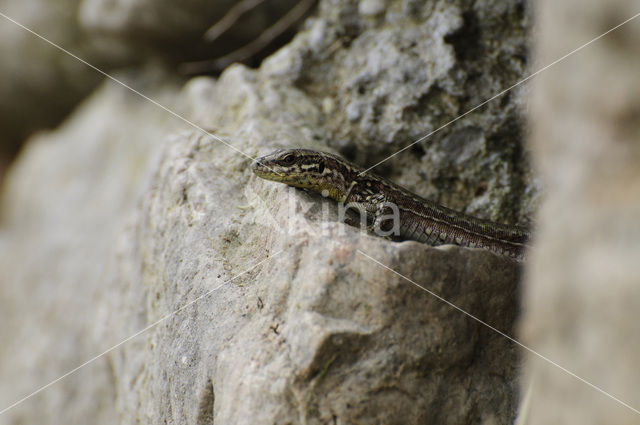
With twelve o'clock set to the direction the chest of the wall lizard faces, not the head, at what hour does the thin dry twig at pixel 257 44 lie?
The thin dry twig is roughly at 1 o'clock from the wall lizard.

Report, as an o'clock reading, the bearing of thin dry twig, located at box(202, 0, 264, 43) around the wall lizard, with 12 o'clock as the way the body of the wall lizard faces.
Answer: The thin dry twig is roughly at 1 o'clock from the wall lizard.

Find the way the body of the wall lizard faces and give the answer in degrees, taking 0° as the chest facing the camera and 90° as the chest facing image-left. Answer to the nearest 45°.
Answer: approximately 90°
